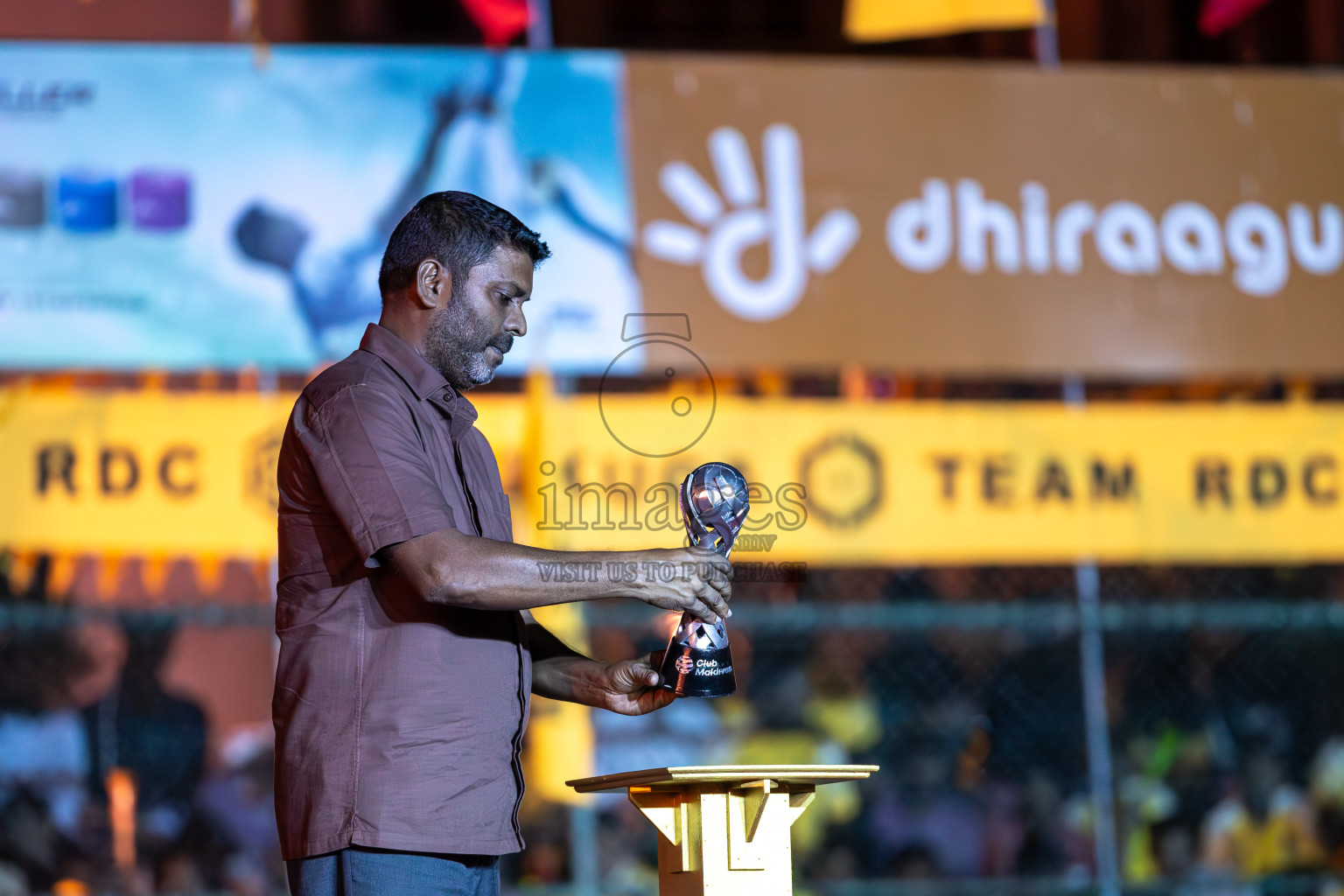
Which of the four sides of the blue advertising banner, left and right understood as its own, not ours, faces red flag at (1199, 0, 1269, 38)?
left

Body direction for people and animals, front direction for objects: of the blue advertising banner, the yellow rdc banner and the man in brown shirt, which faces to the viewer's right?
the man in brown shirt

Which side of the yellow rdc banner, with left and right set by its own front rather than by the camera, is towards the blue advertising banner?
right

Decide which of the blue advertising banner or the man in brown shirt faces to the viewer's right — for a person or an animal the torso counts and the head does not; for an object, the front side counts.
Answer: the man in brown shirt

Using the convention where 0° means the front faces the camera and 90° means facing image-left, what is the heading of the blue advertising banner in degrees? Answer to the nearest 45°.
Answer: approximately 0°

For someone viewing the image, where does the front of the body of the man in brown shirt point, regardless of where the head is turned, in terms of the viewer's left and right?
facing to the right of the viewer

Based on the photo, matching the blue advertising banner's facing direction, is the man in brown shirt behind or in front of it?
in front

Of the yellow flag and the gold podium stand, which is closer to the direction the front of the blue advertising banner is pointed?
the gold podium stand

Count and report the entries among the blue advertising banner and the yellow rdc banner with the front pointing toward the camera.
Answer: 2

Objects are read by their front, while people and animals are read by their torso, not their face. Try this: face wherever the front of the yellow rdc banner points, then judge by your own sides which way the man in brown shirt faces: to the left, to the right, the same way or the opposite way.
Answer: to the left

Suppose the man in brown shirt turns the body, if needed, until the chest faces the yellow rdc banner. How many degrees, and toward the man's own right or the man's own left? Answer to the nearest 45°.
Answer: approximately 90° to the man's own left

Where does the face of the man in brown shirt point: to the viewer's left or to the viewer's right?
to the viewer's right

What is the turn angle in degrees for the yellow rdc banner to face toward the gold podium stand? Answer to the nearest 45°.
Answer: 0° — it already faces it

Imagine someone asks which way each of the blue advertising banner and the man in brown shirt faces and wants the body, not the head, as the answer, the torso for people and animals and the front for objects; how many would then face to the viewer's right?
1
